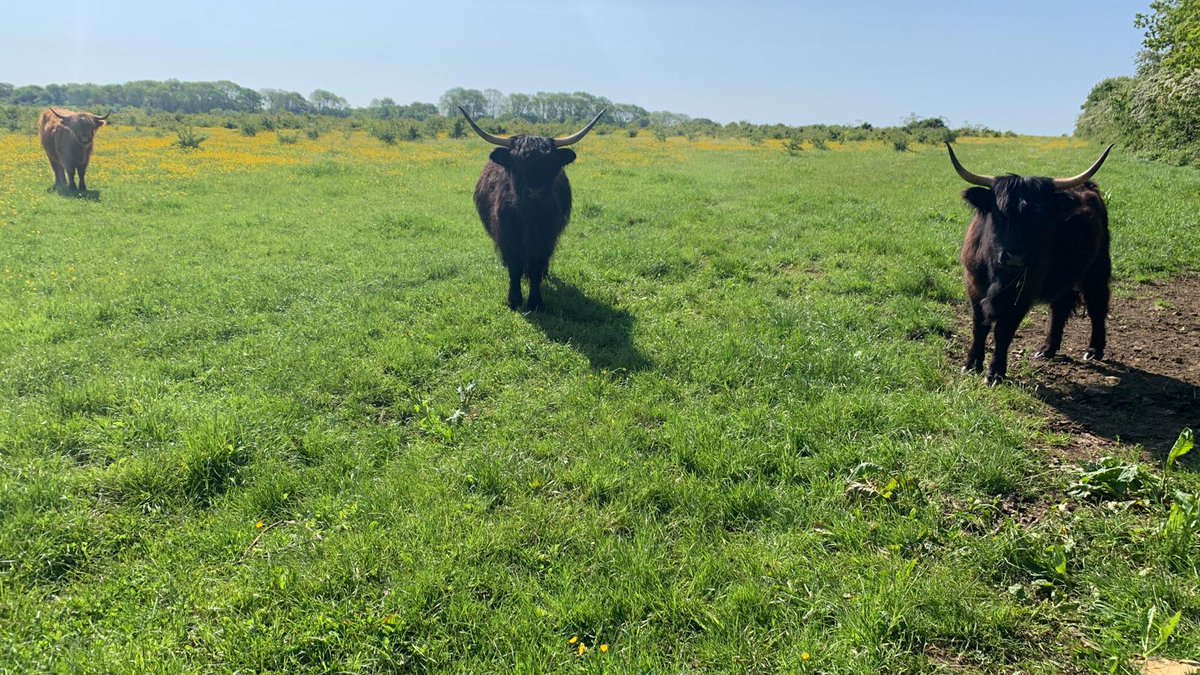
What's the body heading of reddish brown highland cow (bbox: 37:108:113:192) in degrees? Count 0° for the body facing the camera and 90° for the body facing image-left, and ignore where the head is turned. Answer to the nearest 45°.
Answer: approximately 315°

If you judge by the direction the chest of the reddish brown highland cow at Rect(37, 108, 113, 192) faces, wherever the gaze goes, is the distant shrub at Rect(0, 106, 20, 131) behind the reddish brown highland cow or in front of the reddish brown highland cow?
behind

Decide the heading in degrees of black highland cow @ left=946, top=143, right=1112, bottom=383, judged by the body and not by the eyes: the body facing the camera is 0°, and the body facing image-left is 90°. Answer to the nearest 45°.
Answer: approximately 45°

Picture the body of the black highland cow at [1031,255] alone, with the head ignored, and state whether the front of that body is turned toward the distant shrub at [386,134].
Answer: no

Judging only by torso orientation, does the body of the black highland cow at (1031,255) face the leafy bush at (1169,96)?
no

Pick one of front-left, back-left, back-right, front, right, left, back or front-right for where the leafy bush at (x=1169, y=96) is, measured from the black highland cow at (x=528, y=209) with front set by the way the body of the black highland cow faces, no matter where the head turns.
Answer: left

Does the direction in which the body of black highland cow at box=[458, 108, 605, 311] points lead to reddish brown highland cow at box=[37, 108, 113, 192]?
no

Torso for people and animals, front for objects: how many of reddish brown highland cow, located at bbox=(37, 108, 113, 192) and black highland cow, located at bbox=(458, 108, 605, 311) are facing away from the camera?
0

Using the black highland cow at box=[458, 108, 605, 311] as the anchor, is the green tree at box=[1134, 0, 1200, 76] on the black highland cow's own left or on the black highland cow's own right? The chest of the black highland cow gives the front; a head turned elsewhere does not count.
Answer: on the black highland cow's own left

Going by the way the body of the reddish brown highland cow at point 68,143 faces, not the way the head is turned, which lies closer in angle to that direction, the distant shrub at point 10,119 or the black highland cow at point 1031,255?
the black highland cow

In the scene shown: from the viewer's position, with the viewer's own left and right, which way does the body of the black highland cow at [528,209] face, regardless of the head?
facing the viewer

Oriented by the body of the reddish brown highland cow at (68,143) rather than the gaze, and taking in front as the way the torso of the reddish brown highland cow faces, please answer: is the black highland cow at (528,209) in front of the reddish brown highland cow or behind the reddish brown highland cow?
in front

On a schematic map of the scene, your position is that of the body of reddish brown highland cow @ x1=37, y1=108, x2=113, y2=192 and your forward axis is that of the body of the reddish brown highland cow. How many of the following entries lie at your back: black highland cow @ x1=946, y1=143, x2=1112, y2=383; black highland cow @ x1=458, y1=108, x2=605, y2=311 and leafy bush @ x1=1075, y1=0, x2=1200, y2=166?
0

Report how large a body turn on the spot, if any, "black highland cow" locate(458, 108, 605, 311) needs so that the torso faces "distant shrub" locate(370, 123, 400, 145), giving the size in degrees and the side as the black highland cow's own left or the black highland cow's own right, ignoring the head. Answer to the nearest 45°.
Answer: approximately 180°

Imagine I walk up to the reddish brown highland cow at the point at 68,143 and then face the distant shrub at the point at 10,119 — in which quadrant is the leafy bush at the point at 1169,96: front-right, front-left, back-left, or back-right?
back-right
